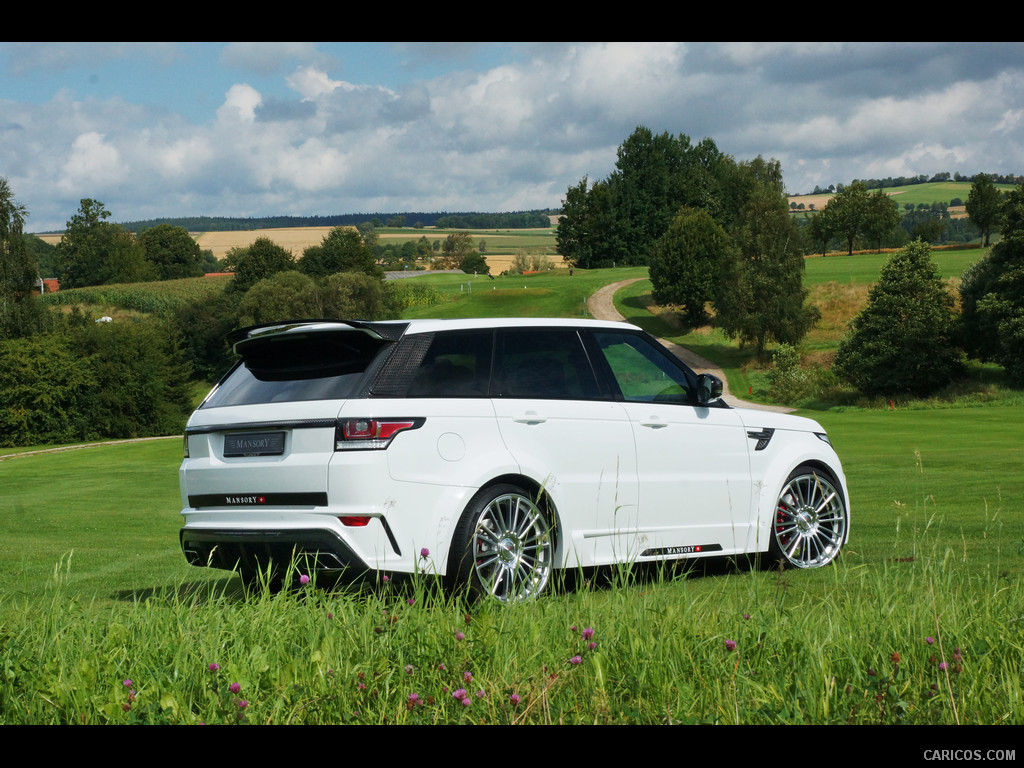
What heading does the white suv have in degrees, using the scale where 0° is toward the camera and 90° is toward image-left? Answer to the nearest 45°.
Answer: approximately 225°
